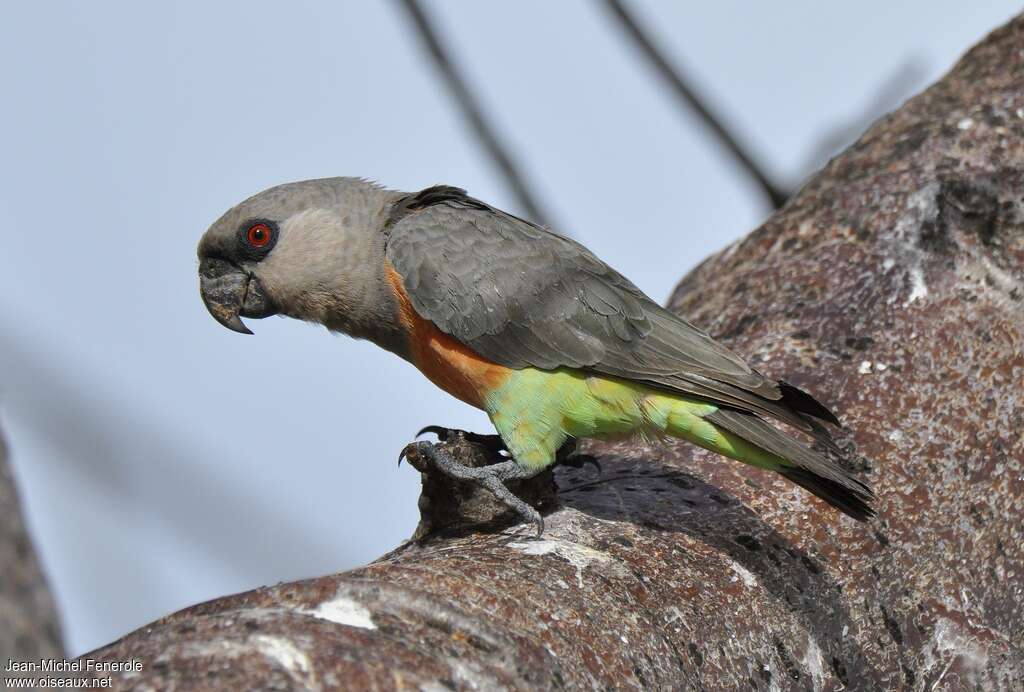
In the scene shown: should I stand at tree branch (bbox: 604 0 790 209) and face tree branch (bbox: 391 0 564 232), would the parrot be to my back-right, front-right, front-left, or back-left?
front-left

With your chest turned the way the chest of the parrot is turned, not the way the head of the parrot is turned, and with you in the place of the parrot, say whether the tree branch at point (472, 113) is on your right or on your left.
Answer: on your right

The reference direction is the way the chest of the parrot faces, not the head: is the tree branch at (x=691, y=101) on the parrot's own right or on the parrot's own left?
on the parrot's own right

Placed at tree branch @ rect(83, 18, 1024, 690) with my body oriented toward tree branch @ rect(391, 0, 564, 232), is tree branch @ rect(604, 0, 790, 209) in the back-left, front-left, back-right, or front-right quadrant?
front-right

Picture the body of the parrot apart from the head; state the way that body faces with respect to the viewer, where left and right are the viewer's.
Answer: facing to the left of the viewer
